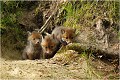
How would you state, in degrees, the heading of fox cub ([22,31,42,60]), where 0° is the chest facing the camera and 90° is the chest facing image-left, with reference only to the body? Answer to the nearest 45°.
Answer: approximately 315°

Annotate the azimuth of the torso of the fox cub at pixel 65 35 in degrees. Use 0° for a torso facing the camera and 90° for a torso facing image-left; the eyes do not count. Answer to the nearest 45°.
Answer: approximately 315°
